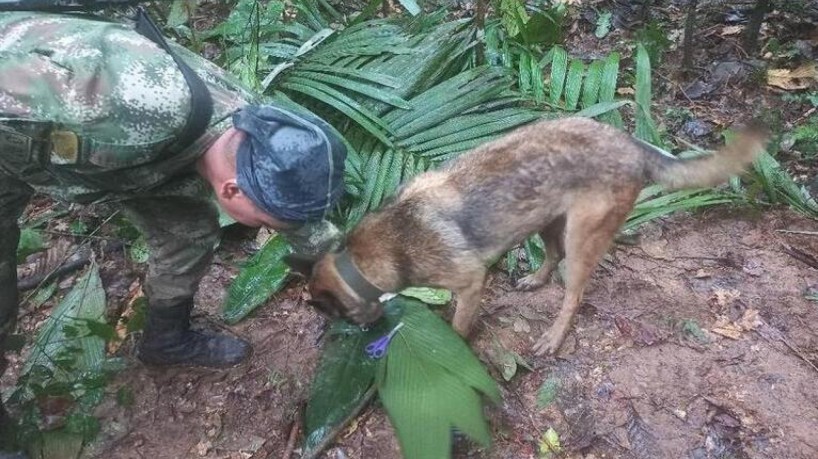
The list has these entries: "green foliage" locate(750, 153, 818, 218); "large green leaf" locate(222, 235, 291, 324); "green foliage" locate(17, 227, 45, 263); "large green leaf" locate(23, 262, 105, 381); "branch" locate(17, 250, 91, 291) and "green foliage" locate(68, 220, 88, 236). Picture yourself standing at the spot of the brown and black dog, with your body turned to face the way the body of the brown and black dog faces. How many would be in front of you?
5

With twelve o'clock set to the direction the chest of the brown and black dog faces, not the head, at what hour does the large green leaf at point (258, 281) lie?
The large green leaf is roughly at 12 o'clock from the brown and black dog.

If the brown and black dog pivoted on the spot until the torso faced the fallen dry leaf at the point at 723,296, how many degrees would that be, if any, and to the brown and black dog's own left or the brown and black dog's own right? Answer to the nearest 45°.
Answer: approximately 180°

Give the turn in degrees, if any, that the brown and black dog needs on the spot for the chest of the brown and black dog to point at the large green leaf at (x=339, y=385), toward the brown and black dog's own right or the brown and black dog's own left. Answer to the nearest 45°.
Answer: approximately 45° to the brown and black dog's own left

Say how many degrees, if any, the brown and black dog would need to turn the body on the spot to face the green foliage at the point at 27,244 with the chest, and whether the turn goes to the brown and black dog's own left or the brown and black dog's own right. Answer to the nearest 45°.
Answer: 0° — it already faces it

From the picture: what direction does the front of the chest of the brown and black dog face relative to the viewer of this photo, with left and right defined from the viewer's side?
facing to the left of the viewer

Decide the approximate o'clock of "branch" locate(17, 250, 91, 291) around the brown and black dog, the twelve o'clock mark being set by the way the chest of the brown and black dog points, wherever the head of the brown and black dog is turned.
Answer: The branch is roughly at 12 o'clock from the brown and black dog.

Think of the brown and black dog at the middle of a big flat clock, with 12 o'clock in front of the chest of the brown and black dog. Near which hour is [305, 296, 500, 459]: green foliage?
The green foliage is roughly at 10 o'clock from the brown and black dog.

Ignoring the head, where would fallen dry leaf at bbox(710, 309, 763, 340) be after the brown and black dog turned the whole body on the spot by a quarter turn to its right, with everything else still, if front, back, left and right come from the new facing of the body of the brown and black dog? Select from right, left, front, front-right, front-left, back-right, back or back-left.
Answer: right

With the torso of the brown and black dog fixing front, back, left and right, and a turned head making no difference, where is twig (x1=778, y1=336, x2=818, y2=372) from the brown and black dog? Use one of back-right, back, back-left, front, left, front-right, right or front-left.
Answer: back

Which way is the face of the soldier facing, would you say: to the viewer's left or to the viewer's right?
to the viewer's right

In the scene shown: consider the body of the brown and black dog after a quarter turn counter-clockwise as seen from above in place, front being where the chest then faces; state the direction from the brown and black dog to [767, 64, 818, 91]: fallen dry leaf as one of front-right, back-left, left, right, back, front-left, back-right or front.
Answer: back-left

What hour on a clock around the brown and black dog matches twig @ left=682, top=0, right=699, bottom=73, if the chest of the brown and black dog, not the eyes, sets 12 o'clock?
The twig is roughly at 4 o'clock from the brown and black dog.
